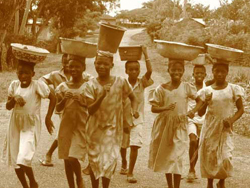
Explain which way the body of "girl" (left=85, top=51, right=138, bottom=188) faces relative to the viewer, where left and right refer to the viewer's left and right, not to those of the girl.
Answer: facing the viewer

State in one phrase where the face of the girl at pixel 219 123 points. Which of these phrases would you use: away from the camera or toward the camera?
toward the camera

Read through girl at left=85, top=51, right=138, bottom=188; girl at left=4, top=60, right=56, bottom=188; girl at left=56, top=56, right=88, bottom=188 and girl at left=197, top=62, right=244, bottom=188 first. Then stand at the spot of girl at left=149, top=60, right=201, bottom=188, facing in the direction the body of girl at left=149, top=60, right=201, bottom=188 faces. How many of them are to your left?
1

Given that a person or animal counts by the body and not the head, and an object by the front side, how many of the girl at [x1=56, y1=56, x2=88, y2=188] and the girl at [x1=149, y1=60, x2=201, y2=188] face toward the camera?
2

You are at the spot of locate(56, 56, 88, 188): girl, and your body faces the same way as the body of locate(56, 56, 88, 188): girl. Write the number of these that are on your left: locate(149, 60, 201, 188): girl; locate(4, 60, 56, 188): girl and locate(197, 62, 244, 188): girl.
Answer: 2

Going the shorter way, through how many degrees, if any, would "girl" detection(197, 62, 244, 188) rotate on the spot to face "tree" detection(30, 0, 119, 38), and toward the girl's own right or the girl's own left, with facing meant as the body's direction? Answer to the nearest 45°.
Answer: approximately 135° to the girl's own right

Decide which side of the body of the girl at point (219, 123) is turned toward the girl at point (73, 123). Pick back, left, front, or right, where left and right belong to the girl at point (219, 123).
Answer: right

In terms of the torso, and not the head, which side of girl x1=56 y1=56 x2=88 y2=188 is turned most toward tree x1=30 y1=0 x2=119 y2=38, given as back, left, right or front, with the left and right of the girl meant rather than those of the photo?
back

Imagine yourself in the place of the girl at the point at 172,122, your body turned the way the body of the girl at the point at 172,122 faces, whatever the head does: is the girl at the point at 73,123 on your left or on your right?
on your right

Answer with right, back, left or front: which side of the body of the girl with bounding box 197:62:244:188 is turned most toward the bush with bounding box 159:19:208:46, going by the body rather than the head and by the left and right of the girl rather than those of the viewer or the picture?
back

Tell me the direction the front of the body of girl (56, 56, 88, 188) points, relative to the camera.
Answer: toward the camera

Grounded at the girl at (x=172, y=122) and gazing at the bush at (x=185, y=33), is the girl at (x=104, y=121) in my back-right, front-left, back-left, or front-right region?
back-left

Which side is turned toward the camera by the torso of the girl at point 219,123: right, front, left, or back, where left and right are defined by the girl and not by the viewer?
front
